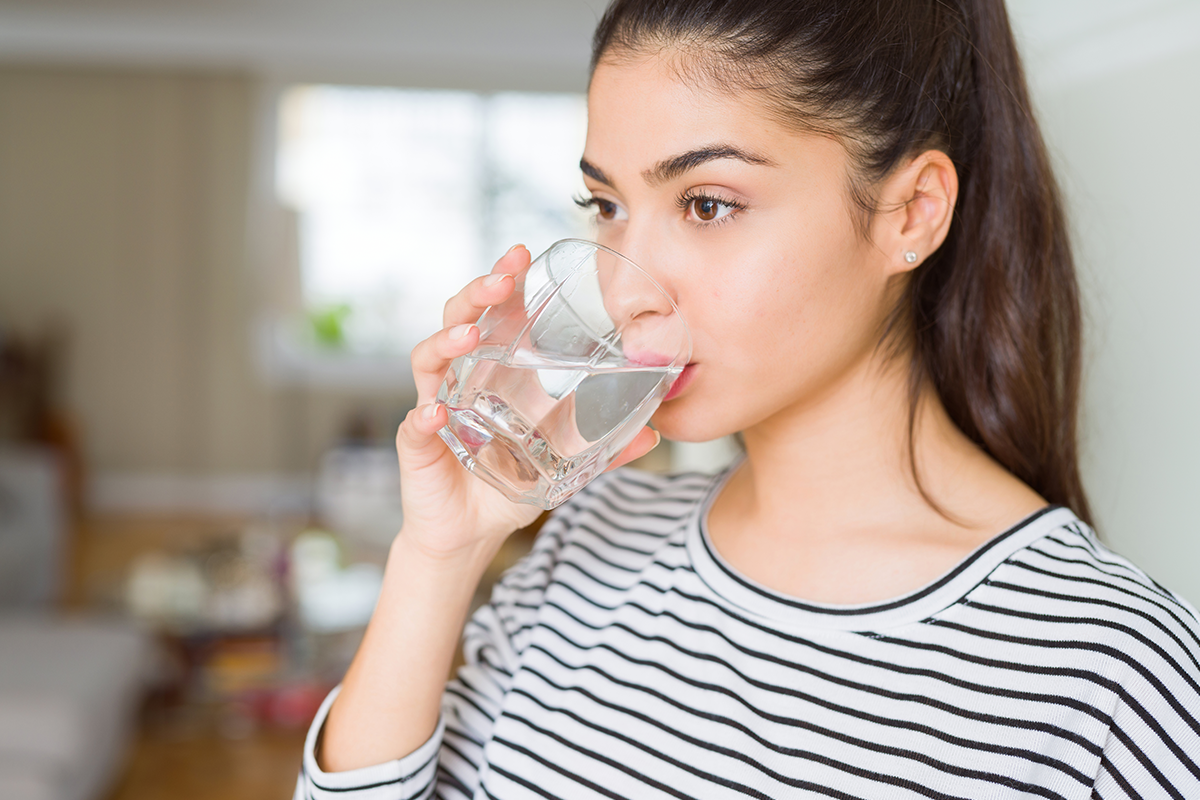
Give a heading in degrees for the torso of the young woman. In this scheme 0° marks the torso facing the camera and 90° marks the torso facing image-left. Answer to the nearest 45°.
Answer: approximately 45°

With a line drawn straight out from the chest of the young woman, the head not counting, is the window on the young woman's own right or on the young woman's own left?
on the young woman's own right

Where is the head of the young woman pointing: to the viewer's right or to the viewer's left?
to the viewer's left

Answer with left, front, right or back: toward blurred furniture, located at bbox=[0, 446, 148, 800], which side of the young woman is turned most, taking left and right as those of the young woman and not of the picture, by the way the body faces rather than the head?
right
